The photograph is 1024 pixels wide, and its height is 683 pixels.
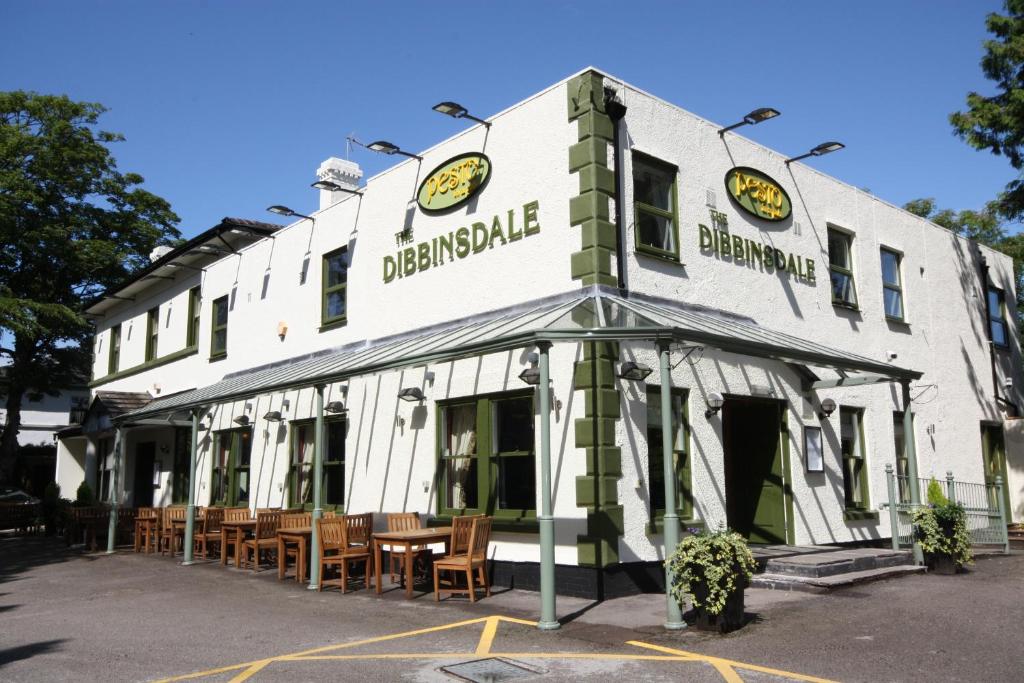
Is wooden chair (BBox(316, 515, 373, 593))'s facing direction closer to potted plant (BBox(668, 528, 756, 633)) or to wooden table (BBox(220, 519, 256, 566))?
the potted plant

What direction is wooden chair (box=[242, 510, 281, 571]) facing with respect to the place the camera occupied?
facing away from the viewer and to the left of the viewer

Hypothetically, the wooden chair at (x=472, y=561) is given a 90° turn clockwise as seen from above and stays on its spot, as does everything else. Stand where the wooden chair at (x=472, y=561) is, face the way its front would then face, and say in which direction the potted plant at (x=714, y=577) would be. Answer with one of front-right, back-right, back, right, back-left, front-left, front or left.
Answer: right

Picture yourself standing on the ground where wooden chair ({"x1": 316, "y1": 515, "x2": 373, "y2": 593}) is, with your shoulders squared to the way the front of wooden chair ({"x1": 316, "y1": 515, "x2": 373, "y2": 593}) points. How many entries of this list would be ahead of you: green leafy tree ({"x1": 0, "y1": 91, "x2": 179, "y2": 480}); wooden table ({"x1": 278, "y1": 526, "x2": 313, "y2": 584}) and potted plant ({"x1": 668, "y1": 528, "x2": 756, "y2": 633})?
1

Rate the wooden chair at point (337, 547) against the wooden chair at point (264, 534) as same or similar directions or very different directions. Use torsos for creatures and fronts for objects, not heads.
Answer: very different directions

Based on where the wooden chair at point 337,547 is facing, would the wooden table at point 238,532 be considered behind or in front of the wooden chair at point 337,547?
behind

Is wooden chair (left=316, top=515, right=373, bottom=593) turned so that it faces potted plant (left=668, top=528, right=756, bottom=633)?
yes

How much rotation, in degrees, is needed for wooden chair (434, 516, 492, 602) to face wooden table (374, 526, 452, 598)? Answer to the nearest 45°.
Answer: approximately 45° to its left
